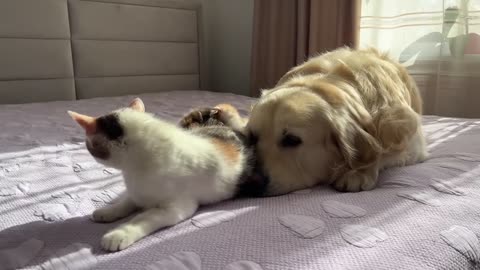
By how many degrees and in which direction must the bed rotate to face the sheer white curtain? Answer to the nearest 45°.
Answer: approximately 90° to its left

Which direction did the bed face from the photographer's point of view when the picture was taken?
facing the viewer and to the right of the viewer
